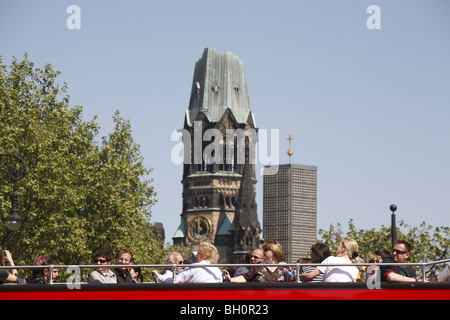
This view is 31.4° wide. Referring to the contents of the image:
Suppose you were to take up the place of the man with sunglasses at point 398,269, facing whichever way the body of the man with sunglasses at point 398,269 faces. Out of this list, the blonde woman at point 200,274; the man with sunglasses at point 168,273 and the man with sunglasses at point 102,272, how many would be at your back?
0

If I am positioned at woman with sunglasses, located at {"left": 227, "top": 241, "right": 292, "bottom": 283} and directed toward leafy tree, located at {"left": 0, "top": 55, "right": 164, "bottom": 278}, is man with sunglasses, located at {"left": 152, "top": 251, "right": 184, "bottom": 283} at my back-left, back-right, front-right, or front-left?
front-left

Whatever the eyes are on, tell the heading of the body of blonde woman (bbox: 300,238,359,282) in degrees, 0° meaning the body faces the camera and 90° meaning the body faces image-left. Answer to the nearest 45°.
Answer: approximately 135°

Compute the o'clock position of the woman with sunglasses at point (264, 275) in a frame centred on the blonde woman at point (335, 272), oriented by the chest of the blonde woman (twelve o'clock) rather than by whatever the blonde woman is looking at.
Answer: The woman with sunglasses is roughly at 11 o'clock from the blonde woman.

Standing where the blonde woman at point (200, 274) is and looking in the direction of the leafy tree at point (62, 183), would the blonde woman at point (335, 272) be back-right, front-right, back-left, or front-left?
back-right

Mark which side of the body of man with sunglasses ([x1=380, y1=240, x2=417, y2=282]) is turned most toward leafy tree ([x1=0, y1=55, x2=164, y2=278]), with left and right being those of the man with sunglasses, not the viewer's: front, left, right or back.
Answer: right

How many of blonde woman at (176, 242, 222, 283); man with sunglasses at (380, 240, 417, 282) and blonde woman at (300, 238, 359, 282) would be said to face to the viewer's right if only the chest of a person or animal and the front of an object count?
0

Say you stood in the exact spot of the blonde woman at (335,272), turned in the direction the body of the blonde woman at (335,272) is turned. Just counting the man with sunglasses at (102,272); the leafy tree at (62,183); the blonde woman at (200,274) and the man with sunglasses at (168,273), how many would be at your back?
0

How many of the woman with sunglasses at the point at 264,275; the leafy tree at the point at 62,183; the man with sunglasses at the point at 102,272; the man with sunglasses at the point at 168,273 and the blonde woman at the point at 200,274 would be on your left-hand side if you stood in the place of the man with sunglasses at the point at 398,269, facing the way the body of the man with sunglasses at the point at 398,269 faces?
0

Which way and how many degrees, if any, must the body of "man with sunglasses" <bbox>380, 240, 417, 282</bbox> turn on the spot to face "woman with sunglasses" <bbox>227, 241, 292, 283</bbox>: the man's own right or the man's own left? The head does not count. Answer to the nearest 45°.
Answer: approximately 45° to the man's own right

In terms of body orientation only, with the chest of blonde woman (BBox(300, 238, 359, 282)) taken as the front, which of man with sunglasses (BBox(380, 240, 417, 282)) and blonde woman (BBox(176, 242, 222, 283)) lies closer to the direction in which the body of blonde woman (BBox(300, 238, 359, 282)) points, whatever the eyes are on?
the blonde woman

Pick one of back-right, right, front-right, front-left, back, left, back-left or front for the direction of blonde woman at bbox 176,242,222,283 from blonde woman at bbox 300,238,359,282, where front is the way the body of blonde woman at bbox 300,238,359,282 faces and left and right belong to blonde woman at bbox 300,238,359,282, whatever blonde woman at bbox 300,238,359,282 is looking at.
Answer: front-left

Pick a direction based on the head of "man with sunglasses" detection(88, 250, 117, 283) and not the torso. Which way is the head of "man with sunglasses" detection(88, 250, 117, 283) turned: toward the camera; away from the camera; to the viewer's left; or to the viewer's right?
toward the camera

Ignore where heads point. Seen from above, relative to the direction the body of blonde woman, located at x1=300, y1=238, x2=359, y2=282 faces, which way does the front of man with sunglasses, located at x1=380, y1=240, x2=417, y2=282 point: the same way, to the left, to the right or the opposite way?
to the left

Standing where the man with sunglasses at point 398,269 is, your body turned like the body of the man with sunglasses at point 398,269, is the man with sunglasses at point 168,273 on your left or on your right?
on your right
